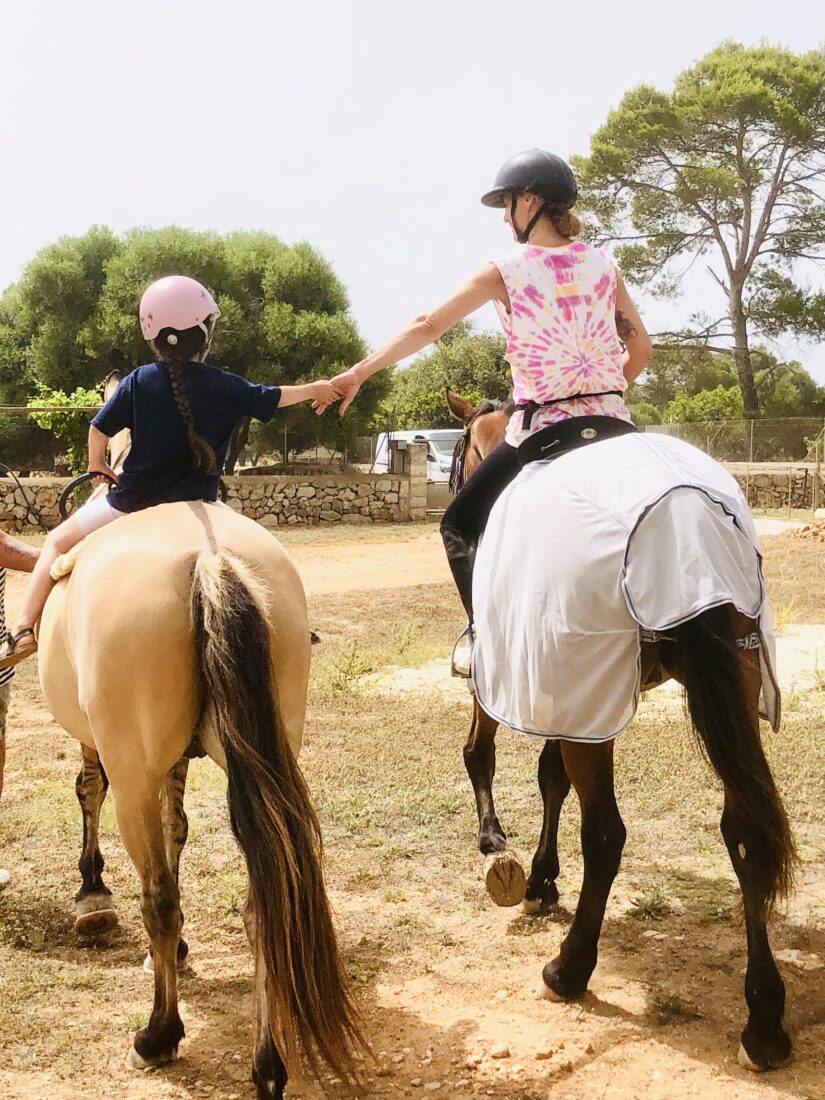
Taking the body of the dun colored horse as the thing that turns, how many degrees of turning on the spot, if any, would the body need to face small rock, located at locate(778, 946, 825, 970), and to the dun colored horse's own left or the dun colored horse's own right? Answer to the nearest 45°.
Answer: approximately 90° to the dun colored horse's own right

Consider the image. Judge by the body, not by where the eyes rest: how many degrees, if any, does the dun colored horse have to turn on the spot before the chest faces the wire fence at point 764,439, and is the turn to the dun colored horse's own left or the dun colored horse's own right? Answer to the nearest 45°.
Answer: approximately 45° to the dun colored horse's own right

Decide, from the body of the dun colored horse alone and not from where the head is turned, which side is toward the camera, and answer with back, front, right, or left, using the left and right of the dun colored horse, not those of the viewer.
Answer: back

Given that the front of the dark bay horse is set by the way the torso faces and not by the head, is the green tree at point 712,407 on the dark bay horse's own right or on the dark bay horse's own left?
on the dark bay horse's own right

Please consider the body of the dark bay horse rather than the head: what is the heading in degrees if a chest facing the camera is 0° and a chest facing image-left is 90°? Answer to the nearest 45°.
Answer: approximately 135°

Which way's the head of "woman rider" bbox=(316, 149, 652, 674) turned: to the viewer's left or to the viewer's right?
to the viewer's left
